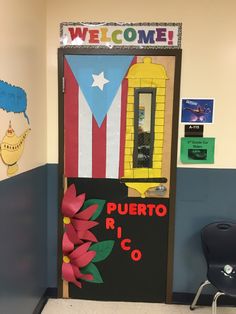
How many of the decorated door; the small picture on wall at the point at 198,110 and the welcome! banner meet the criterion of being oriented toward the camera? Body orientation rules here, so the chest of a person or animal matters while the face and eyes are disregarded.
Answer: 3

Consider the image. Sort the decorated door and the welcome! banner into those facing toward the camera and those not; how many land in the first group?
2

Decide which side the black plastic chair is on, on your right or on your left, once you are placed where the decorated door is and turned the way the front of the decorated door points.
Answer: on your left

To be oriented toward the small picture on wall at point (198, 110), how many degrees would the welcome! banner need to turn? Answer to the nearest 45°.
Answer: approximately 90° to its left

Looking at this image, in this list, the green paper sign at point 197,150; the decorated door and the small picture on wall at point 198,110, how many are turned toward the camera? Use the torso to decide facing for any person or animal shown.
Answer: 3

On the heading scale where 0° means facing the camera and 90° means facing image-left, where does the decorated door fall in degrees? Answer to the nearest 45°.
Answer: approximately 0°

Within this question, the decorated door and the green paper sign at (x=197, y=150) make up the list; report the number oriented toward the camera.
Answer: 2

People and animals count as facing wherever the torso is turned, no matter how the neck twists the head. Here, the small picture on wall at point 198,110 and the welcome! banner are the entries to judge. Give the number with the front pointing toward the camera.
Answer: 2
